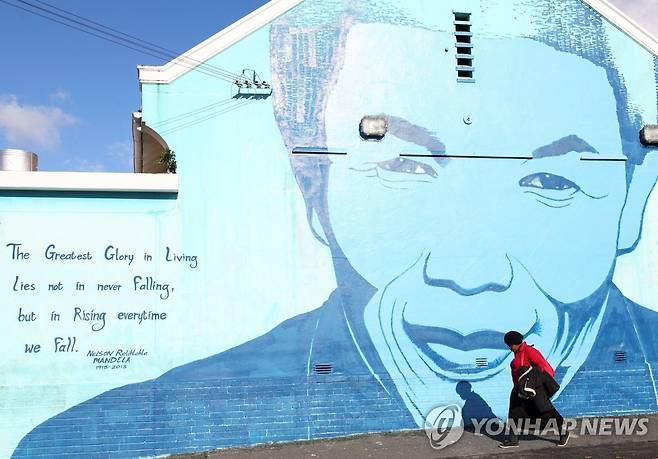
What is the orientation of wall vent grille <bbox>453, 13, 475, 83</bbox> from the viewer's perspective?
toward the camera

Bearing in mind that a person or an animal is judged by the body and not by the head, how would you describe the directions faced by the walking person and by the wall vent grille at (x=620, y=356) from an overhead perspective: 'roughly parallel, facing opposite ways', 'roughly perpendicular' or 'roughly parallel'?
roughly perpendicular

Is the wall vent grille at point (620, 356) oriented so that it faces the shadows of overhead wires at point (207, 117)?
no

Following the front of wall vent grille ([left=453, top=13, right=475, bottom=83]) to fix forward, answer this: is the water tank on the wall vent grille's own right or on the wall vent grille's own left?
on the wall vent grille's own right

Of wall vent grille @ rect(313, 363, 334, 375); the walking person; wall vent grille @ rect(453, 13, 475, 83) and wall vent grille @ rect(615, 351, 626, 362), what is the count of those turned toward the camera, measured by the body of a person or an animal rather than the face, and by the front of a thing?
3

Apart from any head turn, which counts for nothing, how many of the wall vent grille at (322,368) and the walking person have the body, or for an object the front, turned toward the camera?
1

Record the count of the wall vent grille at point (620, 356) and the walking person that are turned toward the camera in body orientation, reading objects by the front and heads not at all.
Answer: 1

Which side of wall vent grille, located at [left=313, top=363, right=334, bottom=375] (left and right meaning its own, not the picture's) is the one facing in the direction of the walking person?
left

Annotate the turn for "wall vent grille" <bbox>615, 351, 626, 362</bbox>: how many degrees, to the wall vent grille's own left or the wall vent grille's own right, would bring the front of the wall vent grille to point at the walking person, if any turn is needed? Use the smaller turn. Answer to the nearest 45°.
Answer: approximately 45° to the wall vent grille's own right

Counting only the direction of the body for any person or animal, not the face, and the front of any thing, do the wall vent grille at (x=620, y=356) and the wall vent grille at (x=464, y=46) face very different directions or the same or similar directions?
same or similar directions

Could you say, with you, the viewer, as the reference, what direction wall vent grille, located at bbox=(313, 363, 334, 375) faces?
facing the viewer
